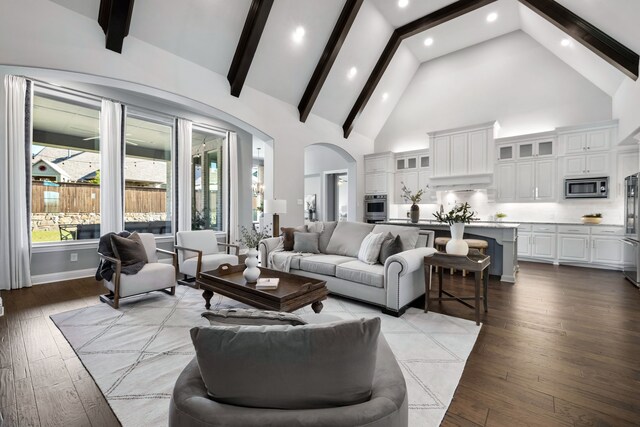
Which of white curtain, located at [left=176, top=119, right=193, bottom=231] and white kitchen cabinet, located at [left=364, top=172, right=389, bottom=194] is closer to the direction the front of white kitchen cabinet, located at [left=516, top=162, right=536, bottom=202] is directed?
the white curtain

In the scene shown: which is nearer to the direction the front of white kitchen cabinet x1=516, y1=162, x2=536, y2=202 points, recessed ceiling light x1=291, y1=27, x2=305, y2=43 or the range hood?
the recessed ceiling light

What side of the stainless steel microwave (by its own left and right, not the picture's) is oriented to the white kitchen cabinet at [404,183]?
right

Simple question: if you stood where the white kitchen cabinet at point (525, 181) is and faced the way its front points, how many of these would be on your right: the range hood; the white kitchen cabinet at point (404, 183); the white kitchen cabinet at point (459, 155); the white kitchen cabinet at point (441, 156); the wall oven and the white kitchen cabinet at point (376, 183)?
6

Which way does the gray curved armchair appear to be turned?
away from the camera

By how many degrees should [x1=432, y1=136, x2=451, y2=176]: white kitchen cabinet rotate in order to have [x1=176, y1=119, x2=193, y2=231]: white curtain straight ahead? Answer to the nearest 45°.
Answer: approximately 45° to its right

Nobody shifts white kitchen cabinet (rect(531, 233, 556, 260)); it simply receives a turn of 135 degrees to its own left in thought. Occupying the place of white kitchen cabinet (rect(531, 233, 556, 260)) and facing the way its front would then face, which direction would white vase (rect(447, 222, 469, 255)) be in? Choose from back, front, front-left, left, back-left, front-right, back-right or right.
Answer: back-right

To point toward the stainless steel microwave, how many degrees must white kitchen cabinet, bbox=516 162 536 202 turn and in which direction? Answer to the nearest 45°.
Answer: approximately 90° to its left

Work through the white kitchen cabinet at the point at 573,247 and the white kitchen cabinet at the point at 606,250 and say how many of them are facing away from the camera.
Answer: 0

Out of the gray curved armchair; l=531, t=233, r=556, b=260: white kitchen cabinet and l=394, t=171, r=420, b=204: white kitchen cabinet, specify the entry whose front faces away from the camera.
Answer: the gray curved armchair

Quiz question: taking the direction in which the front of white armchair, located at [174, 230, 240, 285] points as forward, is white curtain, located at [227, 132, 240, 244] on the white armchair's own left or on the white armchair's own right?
on the white armchair's own left

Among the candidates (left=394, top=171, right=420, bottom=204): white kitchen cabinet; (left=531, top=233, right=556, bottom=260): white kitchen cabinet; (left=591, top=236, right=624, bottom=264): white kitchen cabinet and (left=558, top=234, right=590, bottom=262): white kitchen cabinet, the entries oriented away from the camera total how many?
0

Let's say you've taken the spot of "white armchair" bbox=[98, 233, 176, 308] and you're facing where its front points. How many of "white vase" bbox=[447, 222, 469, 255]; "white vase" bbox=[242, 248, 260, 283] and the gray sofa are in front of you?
3

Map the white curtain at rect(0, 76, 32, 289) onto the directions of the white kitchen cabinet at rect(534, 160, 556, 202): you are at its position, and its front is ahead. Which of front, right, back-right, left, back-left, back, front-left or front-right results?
front-right

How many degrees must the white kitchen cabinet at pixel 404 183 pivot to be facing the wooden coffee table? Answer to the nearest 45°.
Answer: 0° — it already faces it

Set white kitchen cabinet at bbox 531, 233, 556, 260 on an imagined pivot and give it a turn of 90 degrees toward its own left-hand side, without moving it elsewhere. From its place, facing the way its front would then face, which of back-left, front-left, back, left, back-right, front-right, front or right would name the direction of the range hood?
back

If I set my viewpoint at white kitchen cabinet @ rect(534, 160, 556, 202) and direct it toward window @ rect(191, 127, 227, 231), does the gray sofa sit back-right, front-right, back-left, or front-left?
front-left

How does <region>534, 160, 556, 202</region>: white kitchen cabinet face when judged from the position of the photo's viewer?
facing the viewer

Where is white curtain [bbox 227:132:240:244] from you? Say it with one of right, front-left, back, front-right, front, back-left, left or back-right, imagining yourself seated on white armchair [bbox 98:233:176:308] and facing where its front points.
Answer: left

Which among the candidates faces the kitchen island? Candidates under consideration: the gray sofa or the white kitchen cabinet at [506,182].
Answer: the white kitchen cabinet

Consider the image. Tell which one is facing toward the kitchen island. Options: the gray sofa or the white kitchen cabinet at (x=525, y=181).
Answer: the white kitchen cabinet
